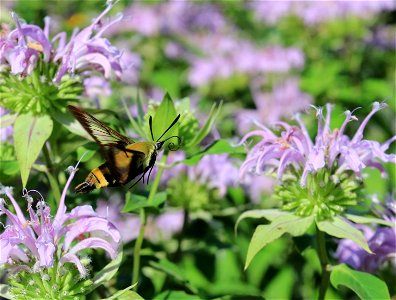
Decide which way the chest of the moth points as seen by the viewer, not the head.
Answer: to the viewer's right
